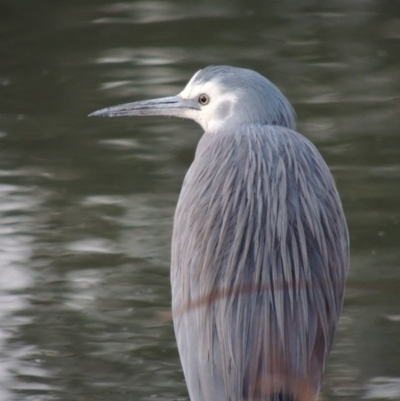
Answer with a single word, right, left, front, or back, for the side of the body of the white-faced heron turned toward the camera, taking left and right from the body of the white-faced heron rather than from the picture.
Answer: back
